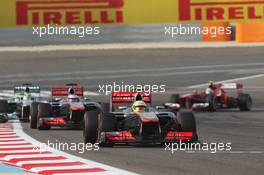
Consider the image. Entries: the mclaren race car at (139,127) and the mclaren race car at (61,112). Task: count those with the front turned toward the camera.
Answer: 2

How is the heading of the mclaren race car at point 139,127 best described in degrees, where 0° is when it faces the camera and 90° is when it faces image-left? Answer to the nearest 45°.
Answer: approximately 0°

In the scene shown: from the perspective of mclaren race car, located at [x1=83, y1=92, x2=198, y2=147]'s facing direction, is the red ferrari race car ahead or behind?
behind

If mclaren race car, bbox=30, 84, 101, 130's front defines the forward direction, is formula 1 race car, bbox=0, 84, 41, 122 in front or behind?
behind

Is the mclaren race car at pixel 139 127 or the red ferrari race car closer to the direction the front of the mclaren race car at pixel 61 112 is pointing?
the mclaren race car

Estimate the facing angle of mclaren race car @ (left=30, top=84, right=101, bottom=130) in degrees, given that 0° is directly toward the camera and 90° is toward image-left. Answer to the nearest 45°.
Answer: approximately 0°
